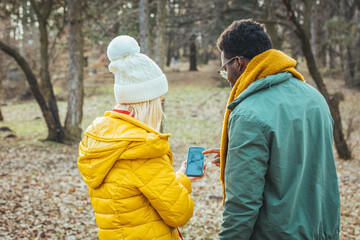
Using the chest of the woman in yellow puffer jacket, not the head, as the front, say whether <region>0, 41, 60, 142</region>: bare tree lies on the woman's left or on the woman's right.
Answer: on the woman's left

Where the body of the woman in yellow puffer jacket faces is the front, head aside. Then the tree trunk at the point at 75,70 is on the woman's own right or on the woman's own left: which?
on the woman's own left

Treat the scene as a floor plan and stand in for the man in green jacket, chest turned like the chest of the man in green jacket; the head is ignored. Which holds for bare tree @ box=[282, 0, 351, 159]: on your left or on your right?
on your right

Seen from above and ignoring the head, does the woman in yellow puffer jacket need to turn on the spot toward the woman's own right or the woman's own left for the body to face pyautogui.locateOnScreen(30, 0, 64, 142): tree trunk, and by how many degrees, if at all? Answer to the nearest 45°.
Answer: approximately 45° to the woman's own left

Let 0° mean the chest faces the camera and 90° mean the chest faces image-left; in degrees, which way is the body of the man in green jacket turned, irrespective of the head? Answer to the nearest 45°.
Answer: approximately 135°

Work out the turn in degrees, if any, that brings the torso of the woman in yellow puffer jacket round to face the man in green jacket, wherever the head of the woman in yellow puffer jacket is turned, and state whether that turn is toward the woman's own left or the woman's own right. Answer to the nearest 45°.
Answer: approximately 90° to the woman's own right

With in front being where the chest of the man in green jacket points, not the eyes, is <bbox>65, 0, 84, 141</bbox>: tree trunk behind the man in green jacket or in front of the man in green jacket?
in front

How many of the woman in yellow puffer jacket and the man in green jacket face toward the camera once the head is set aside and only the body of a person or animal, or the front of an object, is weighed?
0

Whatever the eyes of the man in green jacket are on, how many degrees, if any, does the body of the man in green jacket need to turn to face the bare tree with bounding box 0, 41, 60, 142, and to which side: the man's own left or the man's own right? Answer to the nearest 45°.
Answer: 0° — they already face it

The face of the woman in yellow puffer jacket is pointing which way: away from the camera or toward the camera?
away from the camera

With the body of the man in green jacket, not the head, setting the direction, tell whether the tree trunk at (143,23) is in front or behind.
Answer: in front

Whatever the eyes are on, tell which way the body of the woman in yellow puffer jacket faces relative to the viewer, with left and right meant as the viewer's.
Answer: facing away from the viewer and to the right of the viewer
